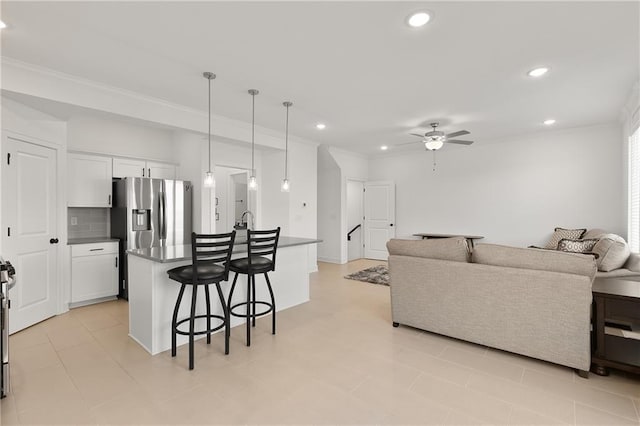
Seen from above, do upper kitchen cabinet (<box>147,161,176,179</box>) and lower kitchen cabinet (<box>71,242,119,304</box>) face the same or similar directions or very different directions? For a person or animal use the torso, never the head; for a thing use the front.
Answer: same or similar directions

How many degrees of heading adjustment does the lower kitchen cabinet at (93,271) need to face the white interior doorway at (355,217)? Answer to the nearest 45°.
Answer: approximately 45° to its left

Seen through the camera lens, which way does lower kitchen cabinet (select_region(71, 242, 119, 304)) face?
facing the viewer and to the right of the viewer

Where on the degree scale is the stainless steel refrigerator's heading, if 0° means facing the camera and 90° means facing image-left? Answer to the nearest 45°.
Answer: approximately 315°

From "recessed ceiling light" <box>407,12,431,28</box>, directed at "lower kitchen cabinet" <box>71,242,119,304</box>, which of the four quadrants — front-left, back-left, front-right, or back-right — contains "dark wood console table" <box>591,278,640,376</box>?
back-right

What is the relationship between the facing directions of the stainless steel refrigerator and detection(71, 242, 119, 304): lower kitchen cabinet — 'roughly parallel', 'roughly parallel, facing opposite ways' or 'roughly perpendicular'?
roughly parallel

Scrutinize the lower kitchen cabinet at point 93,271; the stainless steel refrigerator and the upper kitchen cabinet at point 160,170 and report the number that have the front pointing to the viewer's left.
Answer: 0

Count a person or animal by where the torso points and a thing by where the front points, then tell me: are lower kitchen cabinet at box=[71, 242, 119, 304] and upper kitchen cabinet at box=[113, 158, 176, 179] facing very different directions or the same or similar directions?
same or similar directions

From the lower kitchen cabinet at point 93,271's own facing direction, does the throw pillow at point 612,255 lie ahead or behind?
ahead

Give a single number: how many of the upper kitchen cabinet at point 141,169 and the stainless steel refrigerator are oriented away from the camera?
0

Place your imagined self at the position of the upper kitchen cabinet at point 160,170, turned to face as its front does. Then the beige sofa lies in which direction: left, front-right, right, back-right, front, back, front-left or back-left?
front

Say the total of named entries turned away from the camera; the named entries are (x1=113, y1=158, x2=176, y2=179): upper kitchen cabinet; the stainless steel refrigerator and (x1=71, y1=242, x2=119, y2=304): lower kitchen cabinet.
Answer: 0
